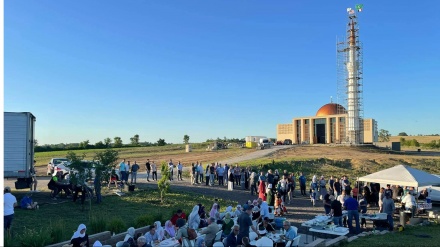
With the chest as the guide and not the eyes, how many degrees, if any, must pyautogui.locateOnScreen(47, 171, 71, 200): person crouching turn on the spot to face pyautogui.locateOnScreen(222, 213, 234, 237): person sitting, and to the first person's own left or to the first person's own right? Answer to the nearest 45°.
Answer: approximately 90° to the first person's own right

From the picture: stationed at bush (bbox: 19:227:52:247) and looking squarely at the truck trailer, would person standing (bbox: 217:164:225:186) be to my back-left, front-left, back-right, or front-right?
front-right

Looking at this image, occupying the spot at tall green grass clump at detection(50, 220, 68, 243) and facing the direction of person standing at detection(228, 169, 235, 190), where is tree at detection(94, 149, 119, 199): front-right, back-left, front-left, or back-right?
front-left

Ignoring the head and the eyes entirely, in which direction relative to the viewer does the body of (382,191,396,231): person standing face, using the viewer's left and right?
facing away from the viewer

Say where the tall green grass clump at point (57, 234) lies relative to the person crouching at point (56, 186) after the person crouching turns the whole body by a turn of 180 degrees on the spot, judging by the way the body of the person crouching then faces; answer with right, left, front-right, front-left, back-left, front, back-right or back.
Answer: left

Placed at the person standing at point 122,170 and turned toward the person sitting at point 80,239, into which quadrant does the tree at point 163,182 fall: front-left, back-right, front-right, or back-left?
front-left

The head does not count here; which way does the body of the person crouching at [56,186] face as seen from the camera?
to the viewer's right

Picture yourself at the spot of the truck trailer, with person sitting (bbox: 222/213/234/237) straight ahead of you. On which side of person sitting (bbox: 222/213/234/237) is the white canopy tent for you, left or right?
left

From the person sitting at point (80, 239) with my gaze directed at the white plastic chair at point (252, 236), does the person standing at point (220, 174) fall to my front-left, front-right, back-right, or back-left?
front-left

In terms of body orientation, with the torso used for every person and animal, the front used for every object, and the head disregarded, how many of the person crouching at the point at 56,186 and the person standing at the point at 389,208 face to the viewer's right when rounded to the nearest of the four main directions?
1

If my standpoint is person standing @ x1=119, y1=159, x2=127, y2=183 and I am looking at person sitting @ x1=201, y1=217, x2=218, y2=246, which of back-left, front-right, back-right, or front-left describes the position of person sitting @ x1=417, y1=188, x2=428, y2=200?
front-left
